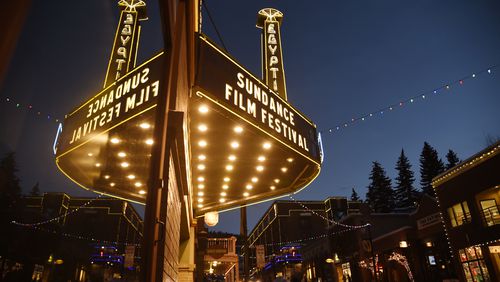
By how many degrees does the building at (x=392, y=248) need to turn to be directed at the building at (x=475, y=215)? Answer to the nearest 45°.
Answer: approximately 90° to its left

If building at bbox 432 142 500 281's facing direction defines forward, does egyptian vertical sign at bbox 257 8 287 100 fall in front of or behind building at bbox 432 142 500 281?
in front

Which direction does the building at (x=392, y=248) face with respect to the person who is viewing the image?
facing the viewer and to the left of the viewer

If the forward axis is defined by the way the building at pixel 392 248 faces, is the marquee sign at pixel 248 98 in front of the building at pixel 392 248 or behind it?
in front

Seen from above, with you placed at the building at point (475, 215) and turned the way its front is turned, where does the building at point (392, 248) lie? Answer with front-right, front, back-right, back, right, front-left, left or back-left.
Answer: right

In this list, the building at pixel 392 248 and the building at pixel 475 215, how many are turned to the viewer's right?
0

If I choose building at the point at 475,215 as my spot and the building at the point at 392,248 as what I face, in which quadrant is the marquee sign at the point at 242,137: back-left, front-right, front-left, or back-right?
back-left

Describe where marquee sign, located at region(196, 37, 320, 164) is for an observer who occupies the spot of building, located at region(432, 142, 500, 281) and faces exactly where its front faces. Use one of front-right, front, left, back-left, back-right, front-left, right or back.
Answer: front-left
